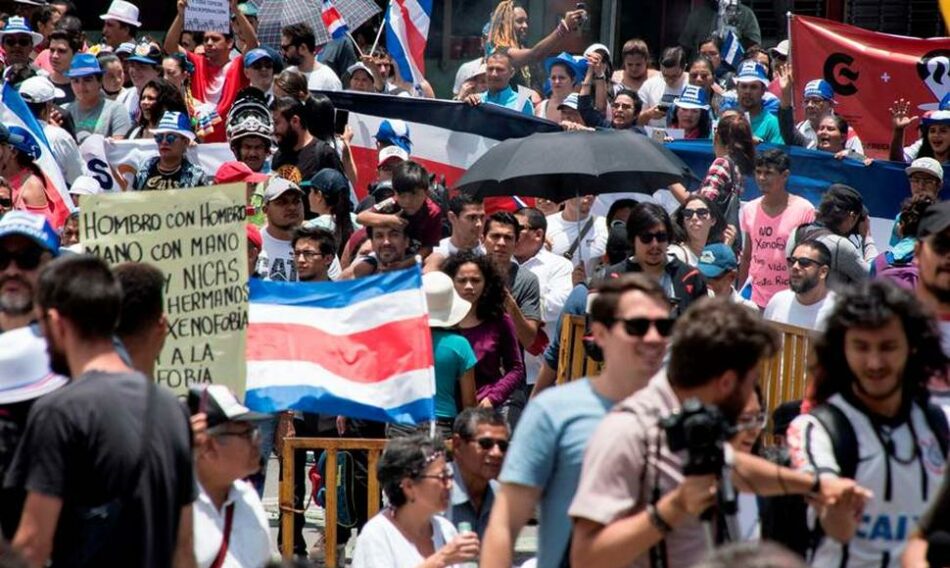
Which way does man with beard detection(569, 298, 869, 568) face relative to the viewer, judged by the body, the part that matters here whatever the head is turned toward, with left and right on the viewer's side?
facing to the right of the viewer

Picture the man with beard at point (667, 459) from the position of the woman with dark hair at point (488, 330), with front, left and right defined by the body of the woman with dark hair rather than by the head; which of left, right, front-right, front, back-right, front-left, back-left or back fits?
front-left

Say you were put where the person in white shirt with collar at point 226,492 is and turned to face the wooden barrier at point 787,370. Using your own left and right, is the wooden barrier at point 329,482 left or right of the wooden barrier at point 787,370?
left

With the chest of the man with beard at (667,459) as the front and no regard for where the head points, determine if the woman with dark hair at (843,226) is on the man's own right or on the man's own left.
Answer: on the man's own left
